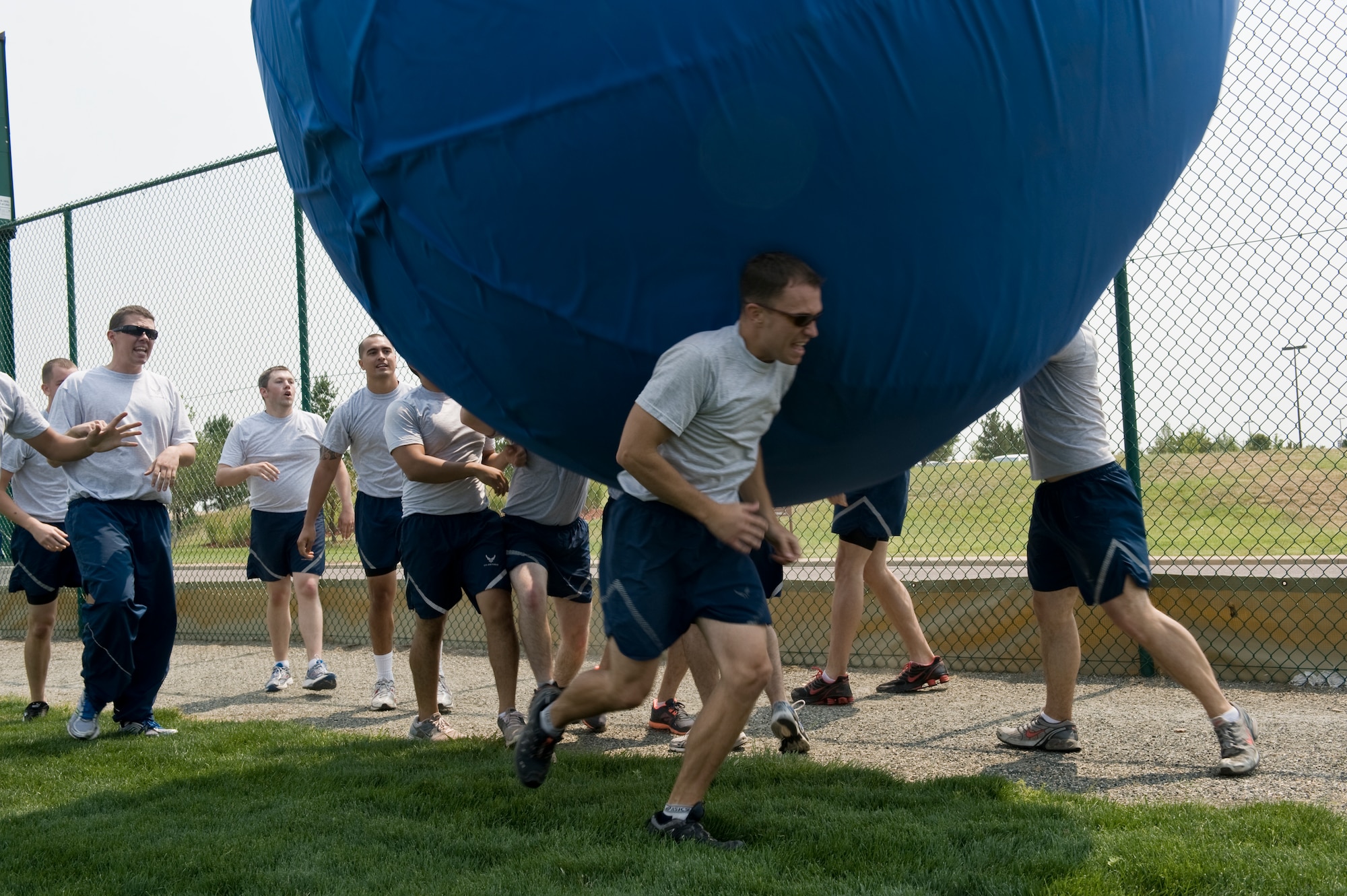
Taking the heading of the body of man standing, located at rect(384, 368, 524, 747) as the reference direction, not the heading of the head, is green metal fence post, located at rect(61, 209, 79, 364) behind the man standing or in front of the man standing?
behind

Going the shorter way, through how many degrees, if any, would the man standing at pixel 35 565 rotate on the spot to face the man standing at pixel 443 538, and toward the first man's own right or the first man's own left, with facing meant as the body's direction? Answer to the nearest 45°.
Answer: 0° — they already face them

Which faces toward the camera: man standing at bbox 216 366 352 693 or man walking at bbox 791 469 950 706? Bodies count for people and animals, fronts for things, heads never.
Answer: man standing at bbox 216 366 352 693

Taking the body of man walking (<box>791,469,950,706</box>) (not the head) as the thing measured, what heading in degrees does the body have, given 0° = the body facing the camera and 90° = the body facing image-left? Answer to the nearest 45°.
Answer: approximately 90°

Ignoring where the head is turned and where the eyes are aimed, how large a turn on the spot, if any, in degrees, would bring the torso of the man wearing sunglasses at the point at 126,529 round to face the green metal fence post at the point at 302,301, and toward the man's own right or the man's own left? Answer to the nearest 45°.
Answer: approximately 135° to the man's own left

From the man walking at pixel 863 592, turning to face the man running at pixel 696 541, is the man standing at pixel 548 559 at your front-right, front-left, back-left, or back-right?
front-right

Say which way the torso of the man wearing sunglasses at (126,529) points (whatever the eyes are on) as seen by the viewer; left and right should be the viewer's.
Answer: facing the viewer and to the right of the viewer

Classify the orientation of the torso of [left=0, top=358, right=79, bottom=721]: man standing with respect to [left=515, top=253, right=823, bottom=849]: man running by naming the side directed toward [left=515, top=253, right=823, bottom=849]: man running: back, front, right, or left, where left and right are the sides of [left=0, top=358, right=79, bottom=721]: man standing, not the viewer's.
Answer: front

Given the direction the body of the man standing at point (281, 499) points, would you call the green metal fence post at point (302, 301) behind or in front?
behind

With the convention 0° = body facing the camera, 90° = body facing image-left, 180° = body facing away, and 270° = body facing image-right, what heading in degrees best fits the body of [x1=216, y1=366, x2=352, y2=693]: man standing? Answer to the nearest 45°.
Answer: approximately 0°

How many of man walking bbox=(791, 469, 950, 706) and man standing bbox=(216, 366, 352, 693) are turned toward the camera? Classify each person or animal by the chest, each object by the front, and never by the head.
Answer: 1
